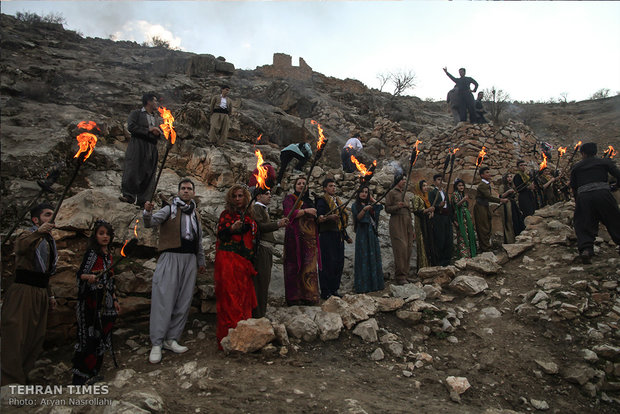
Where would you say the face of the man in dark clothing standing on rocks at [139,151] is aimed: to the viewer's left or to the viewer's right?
to the viewer's right

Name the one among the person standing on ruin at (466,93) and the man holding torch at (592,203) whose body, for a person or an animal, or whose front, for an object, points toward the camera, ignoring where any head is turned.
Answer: the person standing on ruin

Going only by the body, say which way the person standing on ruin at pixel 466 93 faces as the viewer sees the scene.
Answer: toward the camera

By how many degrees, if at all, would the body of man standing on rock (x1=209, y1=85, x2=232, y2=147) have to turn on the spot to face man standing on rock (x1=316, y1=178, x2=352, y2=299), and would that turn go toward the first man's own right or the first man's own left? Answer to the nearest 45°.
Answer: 0° — they already face them

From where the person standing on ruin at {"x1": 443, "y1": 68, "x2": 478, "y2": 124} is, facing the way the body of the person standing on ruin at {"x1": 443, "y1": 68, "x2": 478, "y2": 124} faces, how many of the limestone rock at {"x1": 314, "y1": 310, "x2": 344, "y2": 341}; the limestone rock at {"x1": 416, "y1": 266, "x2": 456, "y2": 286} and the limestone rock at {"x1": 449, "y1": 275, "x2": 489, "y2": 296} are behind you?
0

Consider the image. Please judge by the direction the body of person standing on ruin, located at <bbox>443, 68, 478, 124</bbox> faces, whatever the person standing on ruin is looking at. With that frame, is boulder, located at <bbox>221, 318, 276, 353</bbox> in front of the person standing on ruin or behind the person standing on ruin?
in front

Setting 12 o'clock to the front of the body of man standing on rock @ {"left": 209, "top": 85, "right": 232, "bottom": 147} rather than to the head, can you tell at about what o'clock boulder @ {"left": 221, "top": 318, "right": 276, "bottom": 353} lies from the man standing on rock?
The boulder is roughly at 12 o'clock from the man standing on rock.

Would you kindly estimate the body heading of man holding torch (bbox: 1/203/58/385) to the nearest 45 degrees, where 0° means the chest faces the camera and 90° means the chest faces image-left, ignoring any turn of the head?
approximately 315°

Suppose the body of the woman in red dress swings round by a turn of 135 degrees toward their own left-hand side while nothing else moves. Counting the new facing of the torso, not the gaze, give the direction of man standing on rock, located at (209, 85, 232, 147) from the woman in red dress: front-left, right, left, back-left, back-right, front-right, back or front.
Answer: front

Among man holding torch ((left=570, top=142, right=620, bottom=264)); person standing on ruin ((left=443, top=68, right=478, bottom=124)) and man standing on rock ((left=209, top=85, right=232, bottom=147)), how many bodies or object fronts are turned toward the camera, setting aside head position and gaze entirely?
2

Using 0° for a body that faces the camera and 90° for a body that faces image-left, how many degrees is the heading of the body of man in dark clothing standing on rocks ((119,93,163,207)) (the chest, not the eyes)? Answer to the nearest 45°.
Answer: approximately 315°

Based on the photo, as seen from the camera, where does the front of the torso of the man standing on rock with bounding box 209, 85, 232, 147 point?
toward the camera

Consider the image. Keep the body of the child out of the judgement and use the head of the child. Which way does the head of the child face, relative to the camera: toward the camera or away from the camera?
toward the camera

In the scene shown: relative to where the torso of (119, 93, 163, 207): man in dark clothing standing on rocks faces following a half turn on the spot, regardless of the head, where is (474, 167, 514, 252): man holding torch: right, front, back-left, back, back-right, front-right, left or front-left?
back-right
